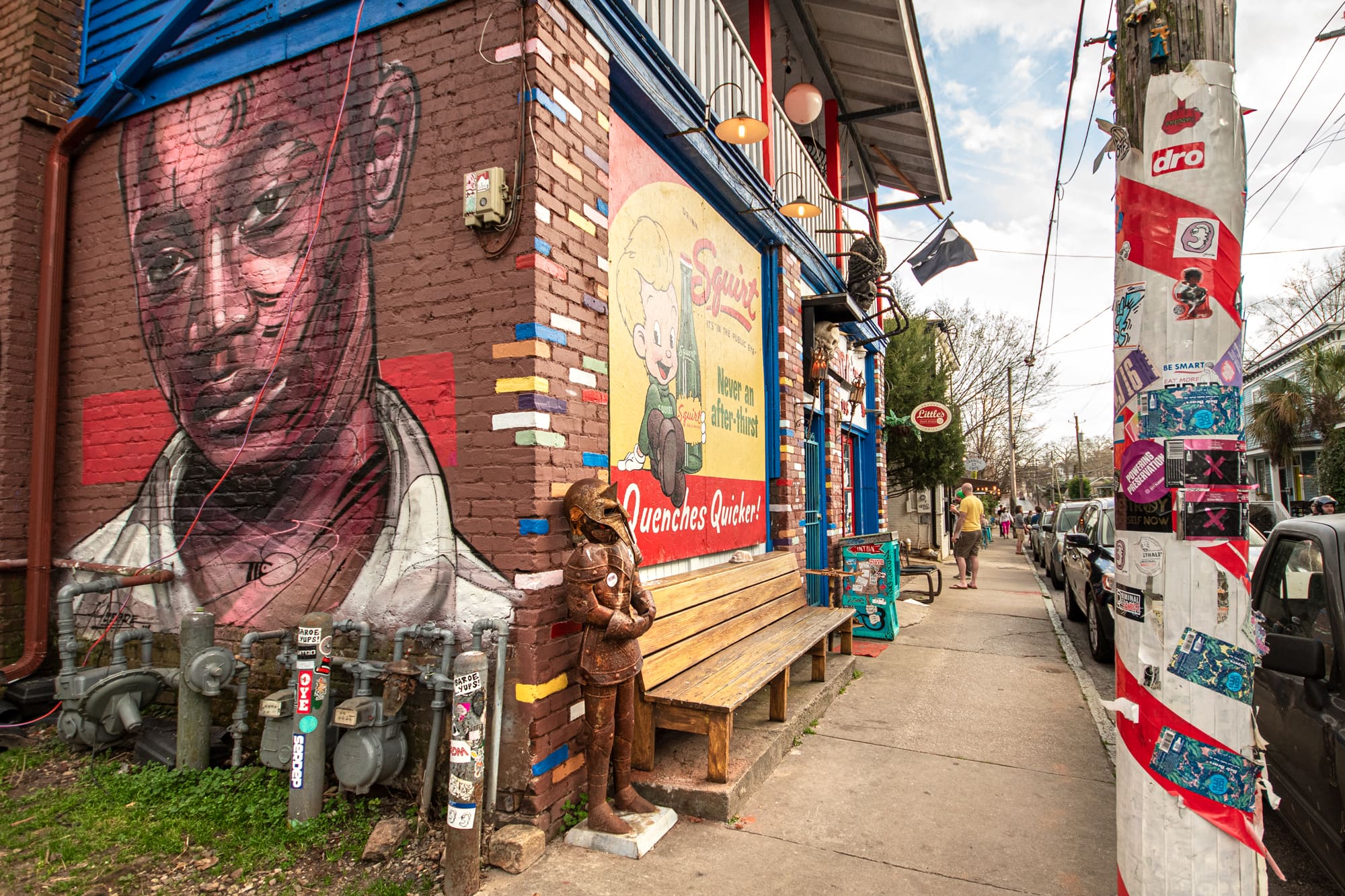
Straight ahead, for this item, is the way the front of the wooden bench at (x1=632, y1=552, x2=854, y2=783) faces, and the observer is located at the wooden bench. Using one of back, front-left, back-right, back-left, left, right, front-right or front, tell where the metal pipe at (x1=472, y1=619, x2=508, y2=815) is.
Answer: right

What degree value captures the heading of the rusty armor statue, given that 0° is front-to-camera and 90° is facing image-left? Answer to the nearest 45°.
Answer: approximately 315°

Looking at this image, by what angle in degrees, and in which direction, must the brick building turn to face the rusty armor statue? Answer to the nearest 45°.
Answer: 0° — it already faces it

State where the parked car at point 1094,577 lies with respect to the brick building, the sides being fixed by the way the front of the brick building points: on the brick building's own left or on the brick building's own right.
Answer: on the brick building's own left

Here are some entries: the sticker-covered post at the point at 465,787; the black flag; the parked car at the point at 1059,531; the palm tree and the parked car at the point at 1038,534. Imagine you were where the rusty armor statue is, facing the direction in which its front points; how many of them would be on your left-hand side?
4

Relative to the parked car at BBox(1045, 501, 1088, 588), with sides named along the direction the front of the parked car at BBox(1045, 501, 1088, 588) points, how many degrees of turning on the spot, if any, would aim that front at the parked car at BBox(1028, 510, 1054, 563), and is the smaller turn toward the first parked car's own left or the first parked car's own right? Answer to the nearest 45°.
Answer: approximately 180°

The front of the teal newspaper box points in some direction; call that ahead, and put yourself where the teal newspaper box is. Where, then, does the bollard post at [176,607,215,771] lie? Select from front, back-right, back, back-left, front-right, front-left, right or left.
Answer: front-right

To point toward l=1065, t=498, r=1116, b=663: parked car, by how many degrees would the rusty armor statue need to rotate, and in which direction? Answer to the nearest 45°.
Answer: approximately 90° to its left

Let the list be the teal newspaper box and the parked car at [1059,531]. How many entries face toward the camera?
2

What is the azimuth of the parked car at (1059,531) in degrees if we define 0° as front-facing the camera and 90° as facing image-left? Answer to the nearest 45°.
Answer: approximately 0°
